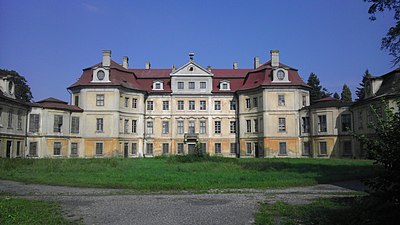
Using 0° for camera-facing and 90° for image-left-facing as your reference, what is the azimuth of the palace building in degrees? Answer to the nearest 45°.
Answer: approximately 0°
